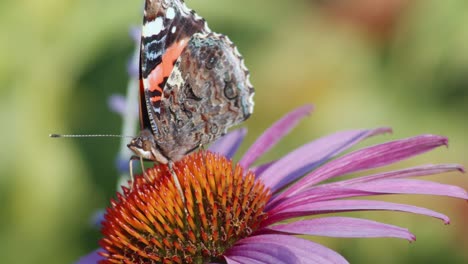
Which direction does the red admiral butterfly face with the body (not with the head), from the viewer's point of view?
to the viewer's left
